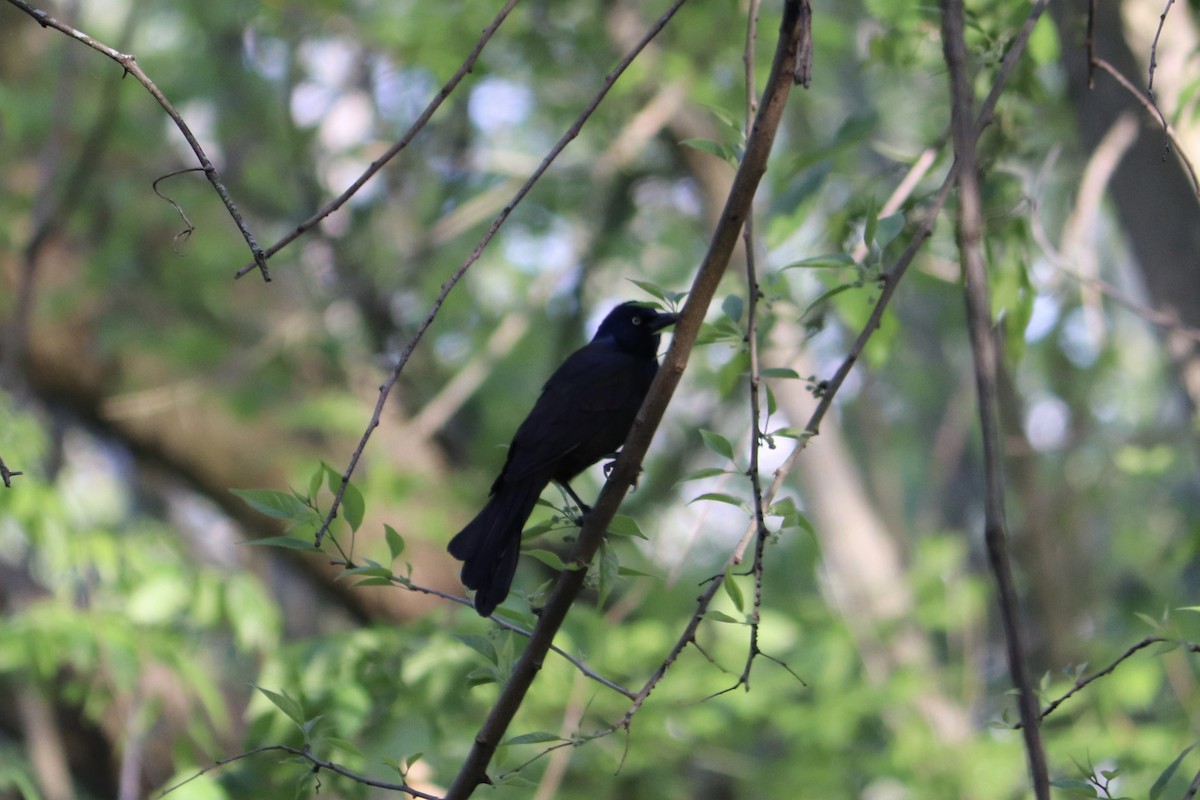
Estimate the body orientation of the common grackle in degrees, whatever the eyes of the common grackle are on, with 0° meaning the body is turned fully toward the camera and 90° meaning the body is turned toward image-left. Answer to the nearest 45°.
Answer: approximately 270°

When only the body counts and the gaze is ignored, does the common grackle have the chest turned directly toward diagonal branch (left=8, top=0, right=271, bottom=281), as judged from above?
no

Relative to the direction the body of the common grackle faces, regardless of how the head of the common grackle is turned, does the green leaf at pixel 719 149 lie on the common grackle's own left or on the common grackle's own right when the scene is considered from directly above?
on the common grackle's own right

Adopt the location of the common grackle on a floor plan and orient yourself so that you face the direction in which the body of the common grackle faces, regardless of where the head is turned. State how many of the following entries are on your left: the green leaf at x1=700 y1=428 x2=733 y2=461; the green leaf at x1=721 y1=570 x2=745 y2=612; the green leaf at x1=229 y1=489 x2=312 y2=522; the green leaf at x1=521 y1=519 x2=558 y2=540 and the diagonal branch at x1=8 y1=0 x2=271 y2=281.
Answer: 0
